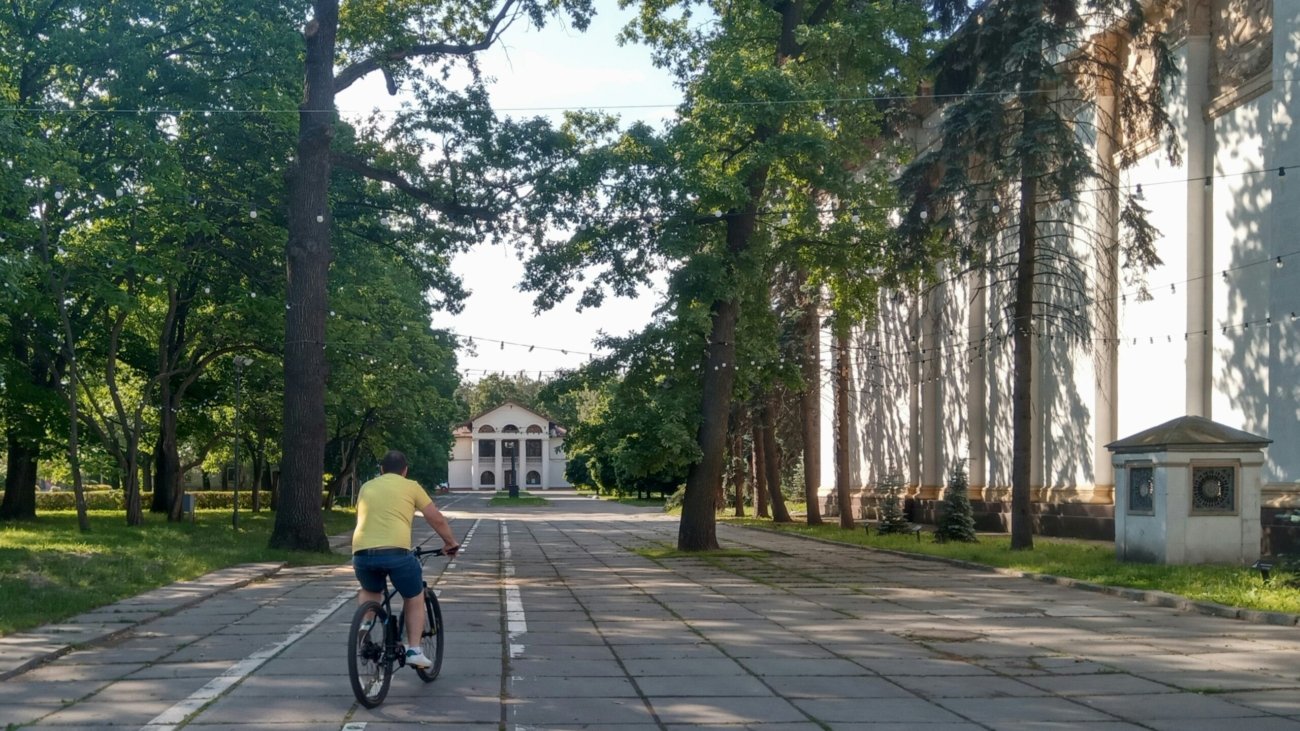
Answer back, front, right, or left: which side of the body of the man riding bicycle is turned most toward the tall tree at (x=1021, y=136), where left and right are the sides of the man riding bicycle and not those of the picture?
front

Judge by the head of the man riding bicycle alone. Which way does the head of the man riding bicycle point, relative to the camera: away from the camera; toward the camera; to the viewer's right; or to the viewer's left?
away from the camera

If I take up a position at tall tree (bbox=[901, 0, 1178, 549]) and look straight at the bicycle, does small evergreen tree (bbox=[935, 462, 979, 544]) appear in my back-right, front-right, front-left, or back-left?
back-right

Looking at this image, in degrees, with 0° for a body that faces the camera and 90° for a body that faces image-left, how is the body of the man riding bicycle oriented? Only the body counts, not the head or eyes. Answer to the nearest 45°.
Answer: approximately 225°

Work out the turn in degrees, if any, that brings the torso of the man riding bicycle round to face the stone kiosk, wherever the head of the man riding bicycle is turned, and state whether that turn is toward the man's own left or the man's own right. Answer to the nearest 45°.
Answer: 0° — they already face it

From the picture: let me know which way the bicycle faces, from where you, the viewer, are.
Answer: facing away from the viewer and to the right of the viewer
